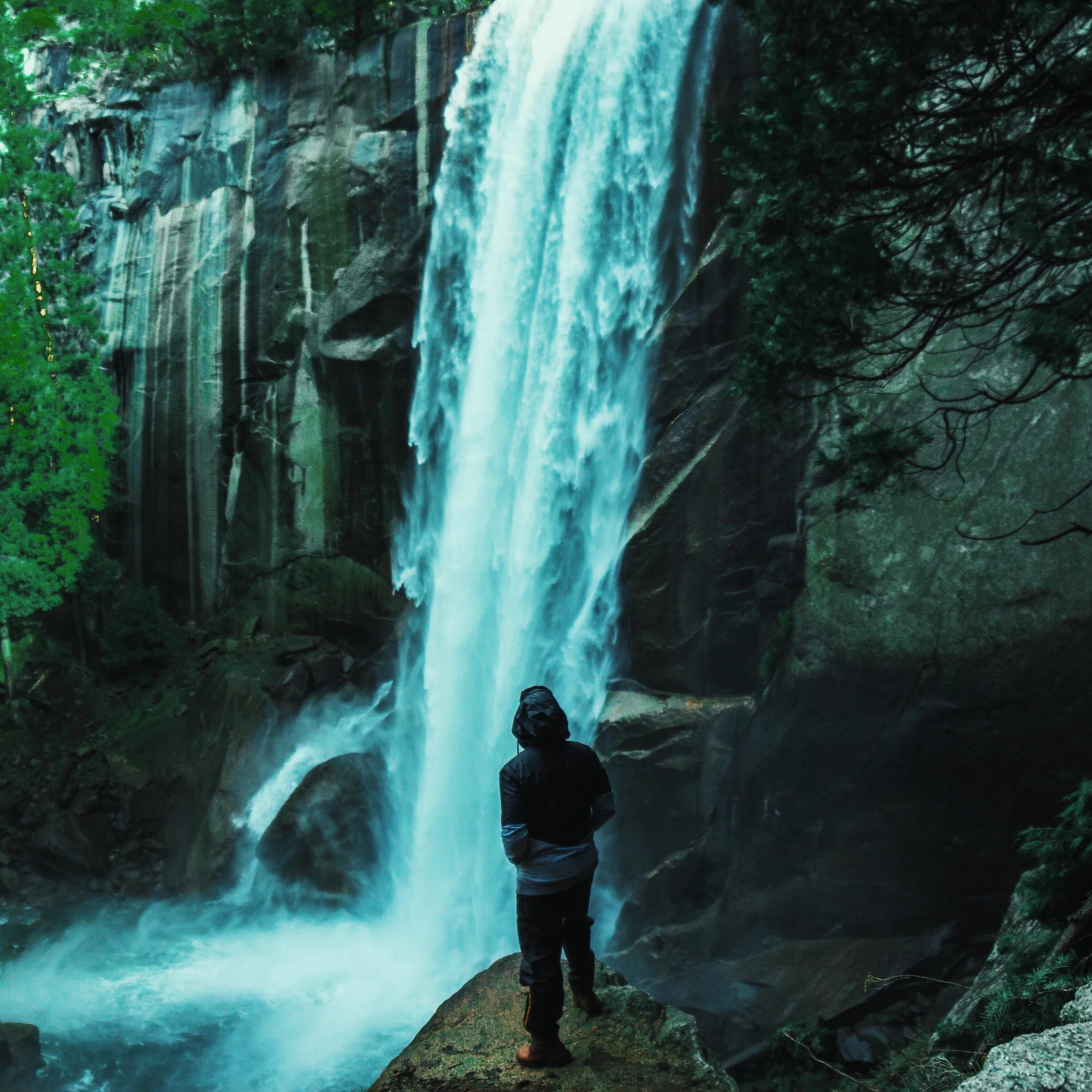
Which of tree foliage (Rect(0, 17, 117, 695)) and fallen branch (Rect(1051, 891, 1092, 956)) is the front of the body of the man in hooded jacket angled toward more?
the tree foliage

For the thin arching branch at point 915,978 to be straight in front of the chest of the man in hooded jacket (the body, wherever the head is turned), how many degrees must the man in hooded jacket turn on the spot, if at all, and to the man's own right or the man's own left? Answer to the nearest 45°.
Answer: approximately 45° to the man's own right

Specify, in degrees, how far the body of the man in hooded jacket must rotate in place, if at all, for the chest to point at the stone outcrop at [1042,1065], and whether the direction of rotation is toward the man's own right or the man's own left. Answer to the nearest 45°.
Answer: approximately 135° to the man's own right

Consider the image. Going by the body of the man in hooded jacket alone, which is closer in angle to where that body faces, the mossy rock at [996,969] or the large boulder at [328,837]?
the large boulder

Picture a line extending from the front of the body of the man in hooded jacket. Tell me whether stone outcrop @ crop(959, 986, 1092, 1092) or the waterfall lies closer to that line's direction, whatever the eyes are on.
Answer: the waterfall

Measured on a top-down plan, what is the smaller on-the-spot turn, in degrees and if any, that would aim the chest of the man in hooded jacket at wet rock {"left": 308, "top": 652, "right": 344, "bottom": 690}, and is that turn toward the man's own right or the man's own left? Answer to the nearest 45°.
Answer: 0° — they already face it

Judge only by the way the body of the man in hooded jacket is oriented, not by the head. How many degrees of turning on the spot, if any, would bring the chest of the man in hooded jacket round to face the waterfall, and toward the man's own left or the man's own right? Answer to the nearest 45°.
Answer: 0° — they already face it

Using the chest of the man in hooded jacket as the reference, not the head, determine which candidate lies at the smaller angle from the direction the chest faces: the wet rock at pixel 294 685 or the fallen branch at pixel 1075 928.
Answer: the wet rock

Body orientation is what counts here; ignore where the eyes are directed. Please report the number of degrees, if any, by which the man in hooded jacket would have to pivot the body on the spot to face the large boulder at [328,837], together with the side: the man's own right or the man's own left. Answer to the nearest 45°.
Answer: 0° — they already face it

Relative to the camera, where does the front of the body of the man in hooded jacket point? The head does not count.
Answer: away from the camera
